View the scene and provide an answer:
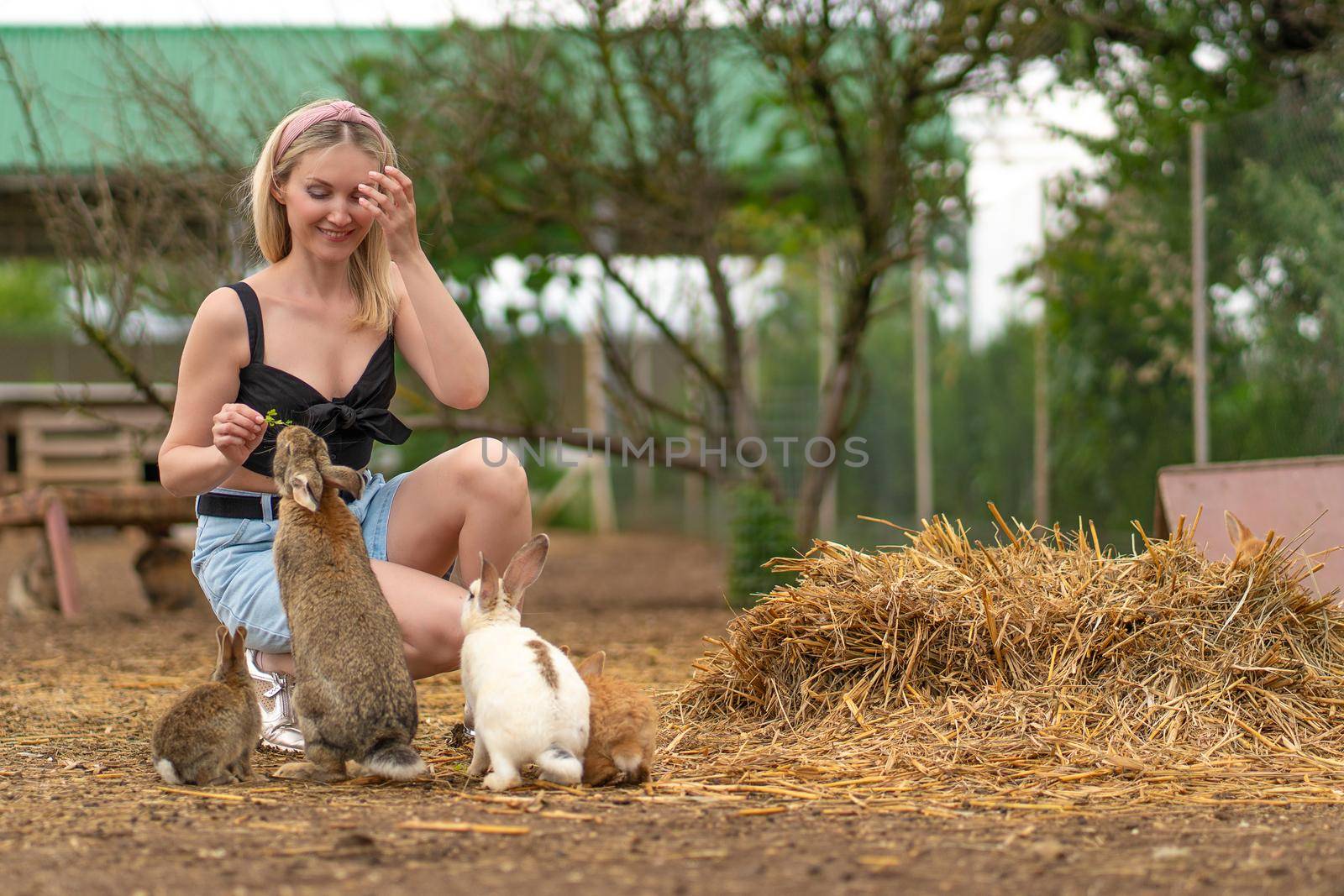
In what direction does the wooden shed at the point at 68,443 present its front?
toward the camera

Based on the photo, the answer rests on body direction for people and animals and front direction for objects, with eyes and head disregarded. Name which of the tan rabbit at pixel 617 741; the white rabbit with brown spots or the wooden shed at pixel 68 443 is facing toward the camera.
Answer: the wooden shed

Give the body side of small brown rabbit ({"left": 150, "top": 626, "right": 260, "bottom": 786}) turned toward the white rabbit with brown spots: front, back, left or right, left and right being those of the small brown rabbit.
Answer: right

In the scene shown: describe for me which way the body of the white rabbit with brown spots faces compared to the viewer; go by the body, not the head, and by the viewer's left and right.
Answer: facing away from the viewer and to the left of the viewer

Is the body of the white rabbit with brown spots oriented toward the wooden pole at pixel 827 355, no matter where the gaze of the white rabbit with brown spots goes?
no

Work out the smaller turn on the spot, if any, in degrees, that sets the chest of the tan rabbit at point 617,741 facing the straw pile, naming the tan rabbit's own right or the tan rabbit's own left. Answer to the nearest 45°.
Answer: approximately 90° to the tan rabbit's own right

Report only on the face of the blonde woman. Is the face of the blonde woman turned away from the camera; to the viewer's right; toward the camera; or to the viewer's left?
toward the camera

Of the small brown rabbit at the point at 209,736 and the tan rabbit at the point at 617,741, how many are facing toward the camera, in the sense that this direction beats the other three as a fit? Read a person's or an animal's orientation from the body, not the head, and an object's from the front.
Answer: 0

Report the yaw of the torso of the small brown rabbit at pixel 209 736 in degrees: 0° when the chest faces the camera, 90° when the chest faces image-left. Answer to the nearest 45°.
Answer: approximately 225°

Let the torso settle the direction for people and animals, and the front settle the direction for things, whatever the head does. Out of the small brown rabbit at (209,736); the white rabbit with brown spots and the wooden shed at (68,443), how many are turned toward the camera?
1

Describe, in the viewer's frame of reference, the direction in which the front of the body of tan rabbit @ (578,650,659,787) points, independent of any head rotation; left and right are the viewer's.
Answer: facing away from the viewer and to the left of the viewer

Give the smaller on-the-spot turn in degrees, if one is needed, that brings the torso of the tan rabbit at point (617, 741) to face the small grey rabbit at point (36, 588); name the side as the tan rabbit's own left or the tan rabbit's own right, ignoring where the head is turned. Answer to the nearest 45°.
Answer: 0° — it already faces it

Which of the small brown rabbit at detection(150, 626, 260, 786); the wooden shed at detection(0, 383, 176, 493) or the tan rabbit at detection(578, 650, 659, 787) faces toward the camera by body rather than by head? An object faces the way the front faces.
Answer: the wooden shed

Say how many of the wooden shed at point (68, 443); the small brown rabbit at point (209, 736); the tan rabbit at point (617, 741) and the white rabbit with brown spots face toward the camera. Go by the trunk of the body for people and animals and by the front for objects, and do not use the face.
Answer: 1

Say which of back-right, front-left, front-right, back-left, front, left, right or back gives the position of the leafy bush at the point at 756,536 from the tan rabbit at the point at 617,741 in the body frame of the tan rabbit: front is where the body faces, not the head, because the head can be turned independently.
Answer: front-right

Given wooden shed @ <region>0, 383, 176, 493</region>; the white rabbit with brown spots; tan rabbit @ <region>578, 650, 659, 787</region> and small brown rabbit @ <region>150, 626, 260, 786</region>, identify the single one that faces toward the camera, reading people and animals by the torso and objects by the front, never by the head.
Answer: the wooden shed

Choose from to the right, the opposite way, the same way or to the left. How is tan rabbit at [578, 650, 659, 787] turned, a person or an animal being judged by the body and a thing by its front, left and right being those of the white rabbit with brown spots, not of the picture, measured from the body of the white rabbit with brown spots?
the same way
